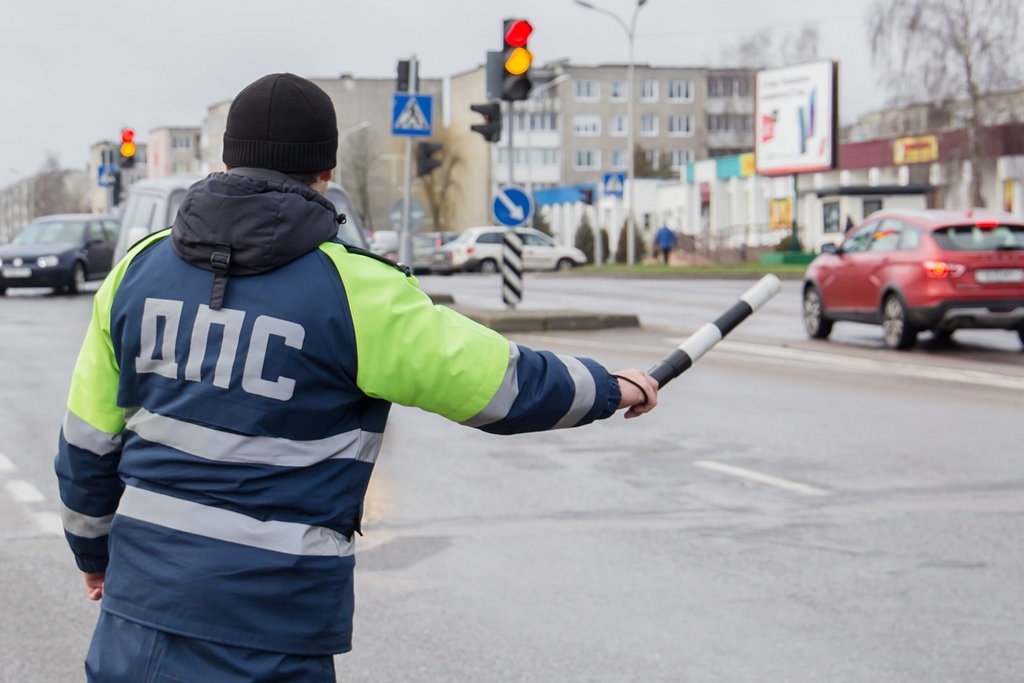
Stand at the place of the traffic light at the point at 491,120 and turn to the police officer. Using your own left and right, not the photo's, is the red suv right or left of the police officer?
left

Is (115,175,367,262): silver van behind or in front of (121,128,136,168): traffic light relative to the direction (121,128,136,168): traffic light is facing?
in front

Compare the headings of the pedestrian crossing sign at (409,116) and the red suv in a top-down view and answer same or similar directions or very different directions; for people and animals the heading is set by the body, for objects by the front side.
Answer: very different directions

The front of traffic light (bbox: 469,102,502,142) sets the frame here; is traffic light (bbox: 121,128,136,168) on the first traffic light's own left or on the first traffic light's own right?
on the first traffic light's own right

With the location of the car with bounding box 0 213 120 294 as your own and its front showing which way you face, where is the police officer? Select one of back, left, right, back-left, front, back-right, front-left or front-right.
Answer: front-left

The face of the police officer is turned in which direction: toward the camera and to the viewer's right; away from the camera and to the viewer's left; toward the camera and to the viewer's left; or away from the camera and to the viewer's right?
away from the camera and to the viewer's right

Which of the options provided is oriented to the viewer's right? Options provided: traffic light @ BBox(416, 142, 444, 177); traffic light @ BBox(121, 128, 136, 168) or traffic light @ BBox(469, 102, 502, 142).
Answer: traffic light @ BBox(416, 142, 444, 177)

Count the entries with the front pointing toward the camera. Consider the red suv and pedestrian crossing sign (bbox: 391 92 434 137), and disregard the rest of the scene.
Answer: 1

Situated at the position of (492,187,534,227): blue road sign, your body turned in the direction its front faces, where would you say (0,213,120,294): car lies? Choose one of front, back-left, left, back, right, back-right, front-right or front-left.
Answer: back-right
